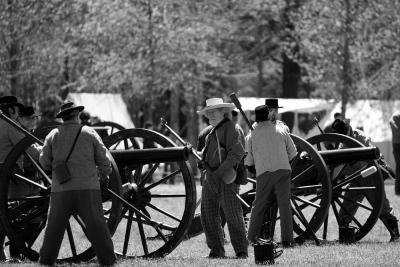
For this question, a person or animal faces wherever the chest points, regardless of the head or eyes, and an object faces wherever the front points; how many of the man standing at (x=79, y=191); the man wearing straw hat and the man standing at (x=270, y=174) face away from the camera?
2

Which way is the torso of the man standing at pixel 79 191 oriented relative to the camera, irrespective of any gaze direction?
away from the camera

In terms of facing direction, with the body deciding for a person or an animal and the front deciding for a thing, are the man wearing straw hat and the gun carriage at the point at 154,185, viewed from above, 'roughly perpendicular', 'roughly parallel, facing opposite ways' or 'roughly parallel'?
roughly perpendicular

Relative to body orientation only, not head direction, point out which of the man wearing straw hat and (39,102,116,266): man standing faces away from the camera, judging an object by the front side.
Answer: the man standing

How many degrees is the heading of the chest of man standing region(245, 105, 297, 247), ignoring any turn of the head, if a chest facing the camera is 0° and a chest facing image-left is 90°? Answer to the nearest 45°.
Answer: approximately 180°

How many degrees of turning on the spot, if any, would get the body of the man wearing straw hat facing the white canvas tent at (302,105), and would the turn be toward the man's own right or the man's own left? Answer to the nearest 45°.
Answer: approximately 135° to the man's own right

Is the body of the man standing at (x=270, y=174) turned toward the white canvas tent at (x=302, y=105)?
yes
